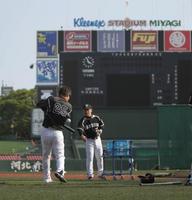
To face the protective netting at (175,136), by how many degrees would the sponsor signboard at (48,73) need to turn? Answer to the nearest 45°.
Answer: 0° — it already faces it

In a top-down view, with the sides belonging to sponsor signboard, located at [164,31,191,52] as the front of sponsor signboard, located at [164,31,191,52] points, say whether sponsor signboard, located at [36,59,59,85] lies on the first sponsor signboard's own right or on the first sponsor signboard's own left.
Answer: on the first sponsor signboard's own right

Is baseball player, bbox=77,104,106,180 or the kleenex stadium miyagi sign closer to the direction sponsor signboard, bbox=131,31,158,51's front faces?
the baseball player

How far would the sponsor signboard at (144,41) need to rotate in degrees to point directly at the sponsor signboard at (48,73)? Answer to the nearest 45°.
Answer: approximately 90° to its right

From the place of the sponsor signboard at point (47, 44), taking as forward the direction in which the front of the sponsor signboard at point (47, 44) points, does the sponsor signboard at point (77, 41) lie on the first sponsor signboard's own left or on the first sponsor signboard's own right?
on the first sponsor signboard's own left
